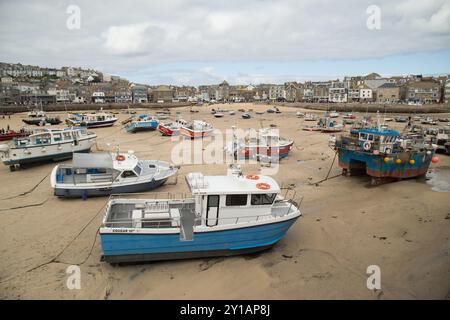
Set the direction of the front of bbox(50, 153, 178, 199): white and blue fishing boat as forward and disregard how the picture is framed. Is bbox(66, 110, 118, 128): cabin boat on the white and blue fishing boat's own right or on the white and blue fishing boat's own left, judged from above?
on the white and blue fishing boat's own left

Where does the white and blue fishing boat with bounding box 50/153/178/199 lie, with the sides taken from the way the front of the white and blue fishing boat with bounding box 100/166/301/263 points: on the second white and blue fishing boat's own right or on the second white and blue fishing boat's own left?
on the second white and blue fishing boat's own left

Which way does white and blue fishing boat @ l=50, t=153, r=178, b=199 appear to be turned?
to the viewer's right

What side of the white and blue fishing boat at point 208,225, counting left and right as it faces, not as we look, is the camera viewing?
right

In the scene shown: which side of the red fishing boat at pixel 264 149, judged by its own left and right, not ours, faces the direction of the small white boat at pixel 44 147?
back

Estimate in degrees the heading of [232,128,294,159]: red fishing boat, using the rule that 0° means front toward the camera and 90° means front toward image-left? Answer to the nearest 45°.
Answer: approximately 270°
